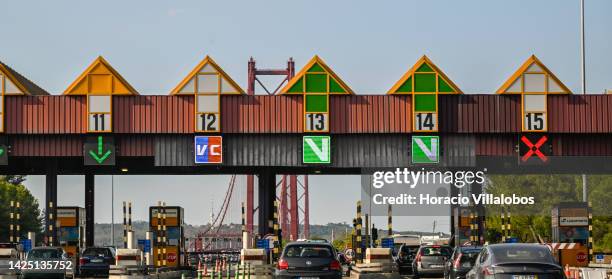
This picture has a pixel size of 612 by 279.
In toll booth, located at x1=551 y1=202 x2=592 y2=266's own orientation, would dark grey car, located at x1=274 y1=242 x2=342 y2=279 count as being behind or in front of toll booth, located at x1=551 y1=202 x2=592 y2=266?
in front

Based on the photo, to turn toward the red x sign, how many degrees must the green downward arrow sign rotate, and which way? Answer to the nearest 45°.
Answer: approximately 90° to its left

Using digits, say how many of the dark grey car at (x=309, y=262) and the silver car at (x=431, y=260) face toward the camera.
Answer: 0

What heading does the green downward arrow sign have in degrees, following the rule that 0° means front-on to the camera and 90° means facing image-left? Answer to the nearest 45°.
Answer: approximately 0°

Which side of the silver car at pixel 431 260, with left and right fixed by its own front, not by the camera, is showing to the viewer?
back

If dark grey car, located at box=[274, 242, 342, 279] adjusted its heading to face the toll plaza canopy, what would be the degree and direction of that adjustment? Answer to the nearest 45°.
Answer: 0° — it already faces it

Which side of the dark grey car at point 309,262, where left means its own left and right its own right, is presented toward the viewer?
back

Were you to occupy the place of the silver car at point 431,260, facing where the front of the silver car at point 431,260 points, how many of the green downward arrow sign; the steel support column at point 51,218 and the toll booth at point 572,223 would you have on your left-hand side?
2

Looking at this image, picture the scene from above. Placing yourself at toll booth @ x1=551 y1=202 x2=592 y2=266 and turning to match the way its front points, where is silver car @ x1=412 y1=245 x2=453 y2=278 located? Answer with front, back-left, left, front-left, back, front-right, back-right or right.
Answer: front-right

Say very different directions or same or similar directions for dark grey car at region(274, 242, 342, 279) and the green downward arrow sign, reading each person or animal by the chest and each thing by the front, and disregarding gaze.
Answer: very different directions
